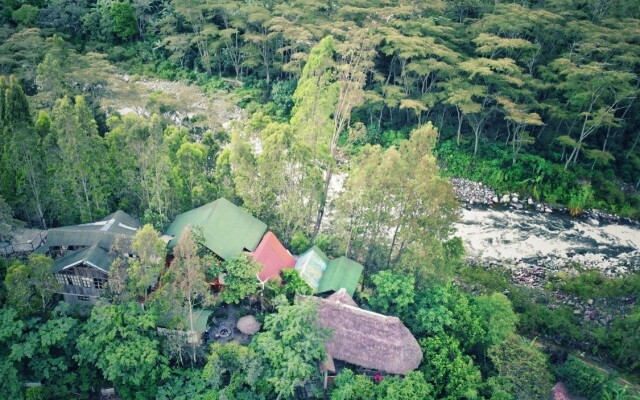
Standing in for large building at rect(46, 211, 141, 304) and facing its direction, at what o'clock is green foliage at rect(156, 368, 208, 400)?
The green foliage is roughly at 11 o'clock from the large building.

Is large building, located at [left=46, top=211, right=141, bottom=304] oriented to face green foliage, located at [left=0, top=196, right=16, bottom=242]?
no

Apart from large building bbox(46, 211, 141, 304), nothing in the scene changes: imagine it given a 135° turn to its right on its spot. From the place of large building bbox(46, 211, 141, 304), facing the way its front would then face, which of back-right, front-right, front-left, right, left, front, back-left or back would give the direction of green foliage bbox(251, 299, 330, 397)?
back

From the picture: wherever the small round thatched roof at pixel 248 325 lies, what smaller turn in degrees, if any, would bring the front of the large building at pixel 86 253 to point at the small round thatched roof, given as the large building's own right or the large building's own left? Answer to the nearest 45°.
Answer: approximately 45° to the large building's own left

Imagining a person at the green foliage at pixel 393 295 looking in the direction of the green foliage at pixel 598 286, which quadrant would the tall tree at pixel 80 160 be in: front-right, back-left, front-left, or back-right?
back-left

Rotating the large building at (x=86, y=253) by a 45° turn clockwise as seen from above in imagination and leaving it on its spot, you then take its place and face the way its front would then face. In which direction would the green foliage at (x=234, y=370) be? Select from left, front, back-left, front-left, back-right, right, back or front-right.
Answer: left

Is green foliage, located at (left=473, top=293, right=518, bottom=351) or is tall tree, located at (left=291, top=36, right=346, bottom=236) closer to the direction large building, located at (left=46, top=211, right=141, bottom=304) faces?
the green foliage

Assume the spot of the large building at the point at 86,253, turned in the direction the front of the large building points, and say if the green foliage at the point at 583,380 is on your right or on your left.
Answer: on your left

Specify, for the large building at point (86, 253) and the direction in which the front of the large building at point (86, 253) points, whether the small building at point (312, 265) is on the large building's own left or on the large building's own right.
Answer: on the large building's own left

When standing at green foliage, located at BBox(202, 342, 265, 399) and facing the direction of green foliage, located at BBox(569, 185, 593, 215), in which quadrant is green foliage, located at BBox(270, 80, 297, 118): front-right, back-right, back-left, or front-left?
front-left

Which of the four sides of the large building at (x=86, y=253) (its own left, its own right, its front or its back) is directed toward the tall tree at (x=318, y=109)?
left

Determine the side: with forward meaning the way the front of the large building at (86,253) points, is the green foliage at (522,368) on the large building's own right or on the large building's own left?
on the large building's own left

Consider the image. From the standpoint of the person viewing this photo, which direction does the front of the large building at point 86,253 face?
facing the viewer

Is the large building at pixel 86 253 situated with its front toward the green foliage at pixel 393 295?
no
